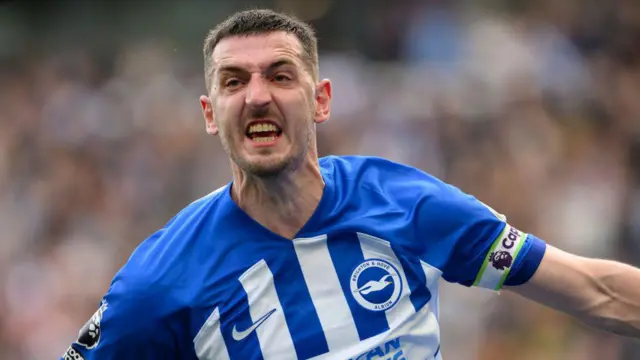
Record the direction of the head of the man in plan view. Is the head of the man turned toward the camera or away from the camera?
toward the camera

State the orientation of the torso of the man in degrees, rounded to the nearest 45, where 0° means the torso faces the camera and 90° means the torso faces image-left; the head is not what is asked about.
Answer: approximately 0°
